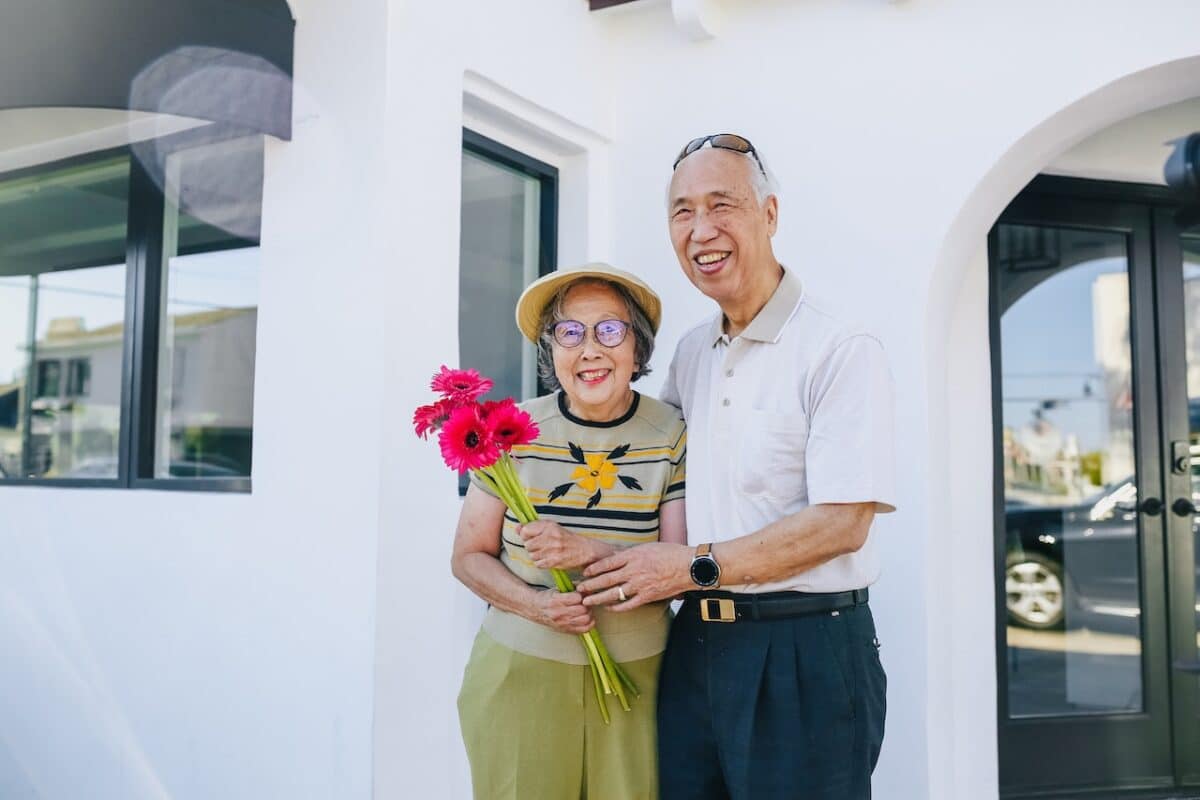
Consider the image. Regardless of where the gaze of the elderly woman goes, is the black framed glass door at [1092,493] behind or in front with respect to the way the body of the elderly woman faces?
behind

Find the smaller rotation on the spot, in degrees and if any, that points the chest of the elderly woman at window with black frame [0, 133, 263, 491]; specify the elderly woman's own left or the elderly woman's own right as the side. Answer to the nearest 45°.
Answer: approximately 135° to the elderly woman's own right

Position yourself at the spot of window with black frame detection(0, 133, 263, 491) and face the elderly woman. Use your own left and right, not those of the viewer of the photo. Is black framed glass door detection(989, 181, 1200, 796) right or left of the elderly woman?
left

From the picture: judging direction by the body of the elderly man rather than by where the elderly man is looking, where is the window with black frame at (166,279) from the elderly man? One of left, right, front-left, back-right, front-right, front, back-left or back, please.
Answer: right

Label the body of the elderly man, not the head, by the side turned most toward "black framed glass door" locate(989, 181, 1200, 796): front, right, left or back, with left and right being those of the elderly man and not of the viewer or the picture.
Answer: back
